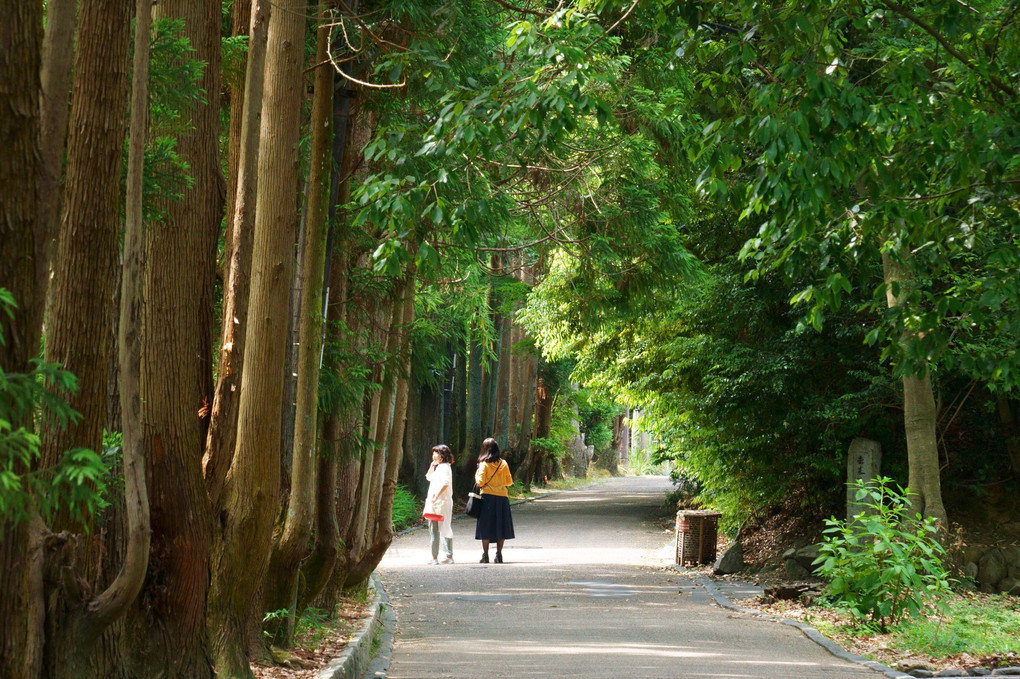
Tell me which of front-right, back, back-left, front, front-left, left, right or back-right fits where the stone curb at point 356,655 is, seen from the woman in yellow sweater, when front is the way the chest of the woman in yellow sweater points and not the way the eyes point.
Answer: back

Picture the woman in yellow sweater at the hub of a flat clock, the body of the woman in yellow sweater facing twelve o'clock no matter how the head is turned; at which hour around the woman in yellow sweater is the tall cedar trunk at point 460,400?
The tall cedar trunk is roughly at 12 o'clock from the woman in yellow sweater.

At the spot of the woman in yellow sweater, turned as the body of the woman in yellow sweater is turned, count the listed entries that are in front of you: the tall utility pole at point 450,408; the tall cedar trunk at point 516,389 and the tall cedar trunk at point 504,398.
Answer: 3

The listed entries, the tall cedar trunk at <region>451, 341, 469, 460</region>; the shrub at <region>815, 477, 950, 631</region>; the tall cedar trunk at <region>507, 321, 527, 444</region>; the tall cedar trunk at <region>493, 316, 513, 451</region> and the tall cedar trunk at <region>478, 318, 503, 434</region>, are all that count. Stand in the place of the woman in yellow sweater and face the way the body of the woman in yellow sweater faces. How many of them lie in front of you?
4

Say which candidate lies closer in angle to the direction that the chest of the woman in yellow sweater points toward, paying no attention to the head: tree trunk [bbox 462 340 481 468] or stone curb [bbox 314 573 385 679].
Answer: the tree trunk

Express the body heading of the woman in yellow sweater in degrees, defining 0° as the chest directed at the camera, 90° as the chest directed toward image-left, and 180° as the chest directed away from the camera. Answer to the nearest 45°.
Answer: approximately 180°

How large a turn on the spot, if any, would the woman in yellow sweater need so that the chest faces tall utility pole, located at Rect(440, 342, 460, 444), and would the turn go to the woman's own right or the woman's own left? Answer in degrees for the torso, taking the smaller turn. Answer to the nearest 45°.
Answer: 0° — they already face it

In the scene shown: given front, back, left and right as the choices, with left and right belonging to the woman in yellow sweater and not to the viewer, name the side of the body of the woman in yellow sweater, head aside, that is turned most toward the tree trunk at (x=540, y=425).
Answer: front

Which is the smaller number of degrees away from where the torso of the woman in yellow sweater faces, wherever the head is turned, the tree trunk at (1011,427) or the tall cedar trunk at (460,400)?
the tall cedar trunk

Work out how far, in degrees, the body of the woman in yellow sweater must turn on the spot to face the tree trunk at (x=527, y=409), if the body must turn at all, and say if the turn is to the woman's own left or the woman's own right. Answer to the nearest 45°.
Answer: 0° — they already face it

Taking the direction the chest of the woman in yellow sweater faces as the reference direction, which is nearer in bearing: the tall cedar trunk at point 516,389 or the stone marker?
the tall cedar trunk

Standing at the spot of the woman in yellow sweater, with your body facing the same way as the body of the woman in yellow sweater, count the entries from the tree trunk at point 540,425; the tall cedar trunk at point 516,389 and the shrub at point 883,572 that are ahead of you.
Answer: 2

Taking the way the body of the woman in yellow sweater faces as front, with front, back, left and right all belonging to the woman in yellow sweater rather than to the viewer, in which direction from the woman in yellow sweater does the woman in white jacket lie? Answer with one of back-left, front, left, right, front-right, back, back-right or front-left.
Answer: left

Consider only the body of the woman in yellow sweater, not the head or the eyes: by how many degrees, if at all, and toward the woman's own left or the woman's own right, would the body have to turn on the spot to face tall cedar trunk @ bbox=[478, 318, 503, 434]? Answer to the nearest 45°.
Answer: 0° — they already face it

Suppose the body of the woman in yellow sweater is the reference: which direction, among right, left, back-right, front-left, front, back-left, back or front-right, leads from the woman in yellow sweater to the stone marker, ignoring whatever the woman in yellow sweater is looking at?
back-right
